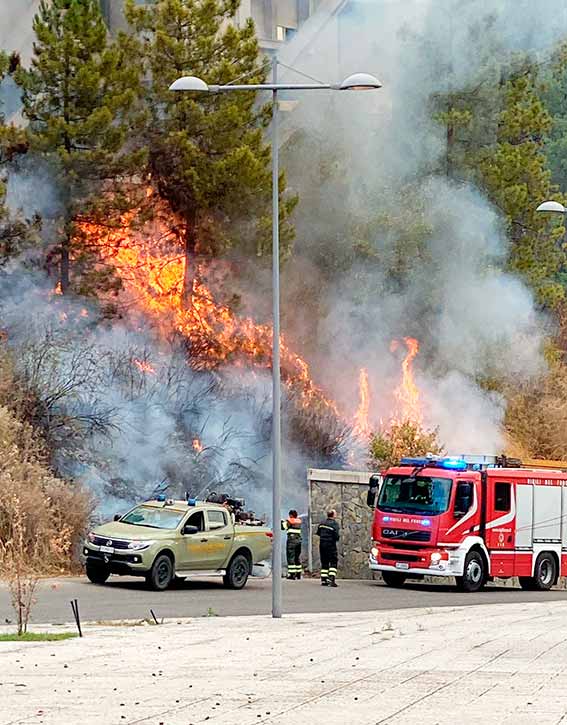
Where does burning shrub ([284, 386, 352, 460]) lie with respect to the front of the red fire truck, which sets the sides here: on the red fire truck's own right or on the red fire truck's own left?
on the red fire truck's own right

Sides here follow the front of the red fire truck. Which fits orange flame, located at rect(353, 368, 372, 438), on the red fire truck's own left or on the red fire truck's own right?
on the red fire truck's own right

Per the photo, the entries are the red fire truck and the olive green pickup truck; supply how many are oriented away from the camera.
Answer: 0

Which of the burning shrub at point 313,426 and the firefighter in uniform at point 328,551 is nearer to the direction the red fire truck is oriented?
the firefighter in uniform

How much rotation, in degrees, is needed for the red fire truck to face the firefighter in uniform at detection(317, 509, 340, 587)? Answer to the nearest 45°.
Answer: approximately 45° to its right

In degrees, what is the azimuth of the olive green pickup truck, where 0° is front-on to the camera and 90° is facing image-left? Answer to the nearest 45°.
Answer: approximately 45°

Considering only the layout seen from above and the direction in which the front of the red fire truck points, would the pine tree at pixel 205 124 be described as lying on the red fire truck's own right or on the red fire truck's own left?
on the red fire truck's own right

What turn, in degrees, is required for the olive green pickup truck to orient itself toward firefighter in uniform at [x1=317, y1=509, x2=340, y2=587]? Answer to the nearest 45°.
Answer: approximately 180°

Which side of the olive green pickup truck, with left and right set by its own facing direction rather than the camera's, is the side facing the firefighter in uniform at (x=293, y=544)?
back

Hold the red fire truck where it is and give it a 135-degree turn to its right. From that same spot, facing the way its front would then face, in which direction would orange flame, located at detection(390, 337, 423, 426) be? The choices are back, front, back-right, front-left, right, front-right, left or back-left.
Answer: front

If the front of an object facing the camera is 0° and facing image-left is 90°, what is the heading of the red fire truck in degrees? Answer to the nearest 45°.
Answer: approximately 45°

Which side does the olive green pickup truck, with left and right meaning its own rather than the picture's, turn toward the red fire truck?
back
